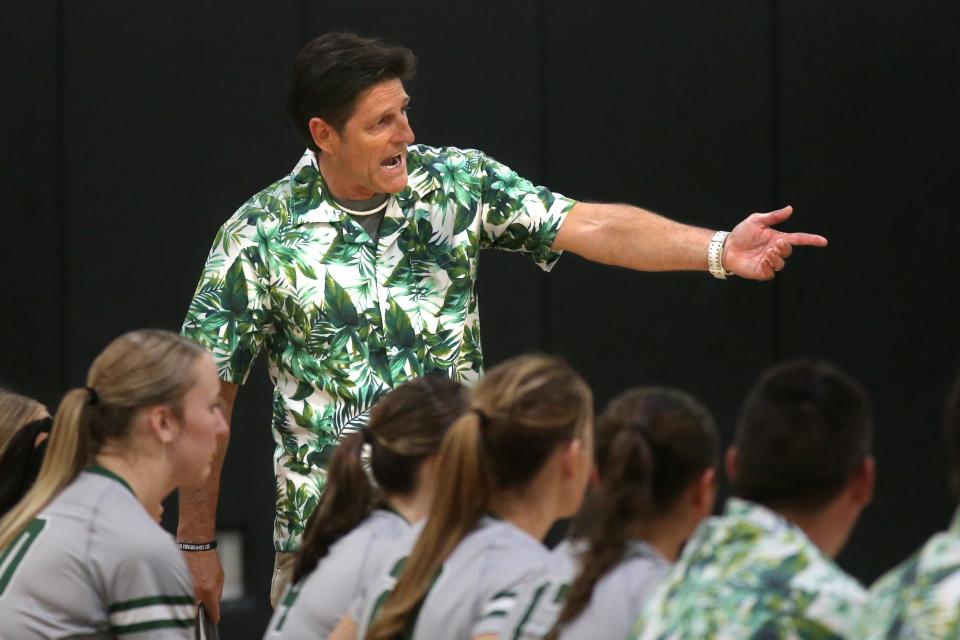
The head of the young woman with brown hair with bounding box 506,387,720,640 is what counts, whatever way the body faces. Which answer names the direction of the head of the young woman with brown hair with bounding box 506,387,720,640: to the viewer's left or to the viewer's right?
to the viewer's right

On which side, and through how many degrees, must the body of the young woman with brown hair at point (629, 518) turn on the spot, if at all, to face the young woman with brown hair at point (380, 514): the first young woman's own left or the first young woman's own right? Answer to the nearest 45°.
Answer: approximately 90° to the first young woman's own left

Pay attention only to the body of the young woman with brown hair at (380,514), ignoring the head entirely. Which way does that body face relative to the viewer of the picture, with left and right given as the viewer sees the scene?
facing away from the viewer and to the right of the viewer

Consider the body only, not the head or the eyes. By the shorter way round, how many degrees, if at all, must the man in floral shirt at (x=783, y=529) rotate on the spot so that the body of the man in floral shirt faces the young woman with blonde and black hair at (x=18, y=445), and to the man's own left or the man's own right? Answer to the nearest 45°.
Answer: approximately 90° to the man's own left

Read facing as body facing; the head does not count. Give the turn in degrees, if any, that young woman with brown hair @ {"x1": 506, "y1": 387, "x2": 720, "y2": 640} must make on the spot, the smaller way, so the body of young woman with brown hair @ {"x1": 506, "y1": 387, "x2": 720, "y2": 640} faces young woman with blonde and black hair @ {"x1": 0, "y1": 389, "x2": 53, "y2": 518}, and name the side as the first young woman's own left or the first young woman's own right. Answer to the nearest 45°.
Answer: approximately 90° to the first young woman's own left

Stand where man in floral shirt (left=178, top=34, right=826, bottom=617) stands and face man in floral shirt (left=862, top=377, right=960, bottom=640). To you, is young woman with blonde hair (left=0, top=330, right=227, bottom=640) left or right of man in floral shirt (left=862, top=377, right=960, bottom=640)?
right

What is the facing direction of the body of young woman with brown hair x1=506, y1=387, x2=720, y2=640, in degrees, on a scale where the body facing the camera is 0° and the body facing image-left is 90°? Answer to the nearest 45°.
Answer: approximately 225°

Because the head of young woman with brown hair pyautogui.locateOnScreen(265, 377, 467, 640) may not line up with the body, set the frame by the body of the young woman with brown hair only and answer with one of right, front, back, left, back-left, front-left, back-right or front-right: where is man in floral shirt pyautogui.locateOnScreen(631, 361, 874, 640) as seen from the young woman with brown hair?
right

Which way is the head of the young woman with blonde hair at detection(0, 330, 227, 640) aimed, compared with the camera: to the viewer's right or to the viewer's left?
to the viewer's right

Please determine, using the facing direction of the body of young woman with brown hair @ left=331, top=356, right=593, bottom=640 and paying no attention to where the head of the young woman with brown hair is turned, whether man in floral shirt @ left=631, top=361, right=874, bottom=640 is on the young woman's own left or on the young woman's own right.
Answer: on the young woman's own right
